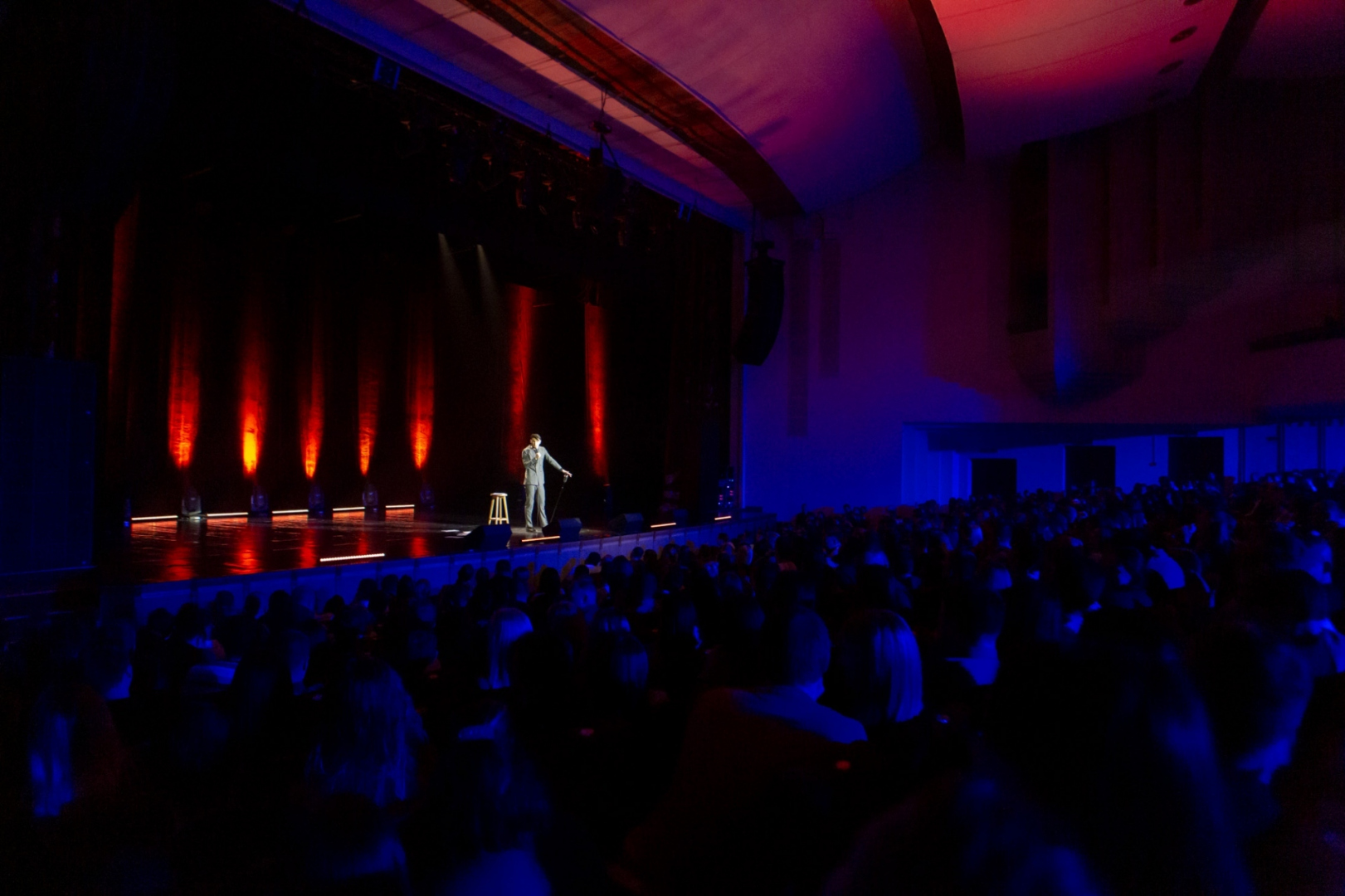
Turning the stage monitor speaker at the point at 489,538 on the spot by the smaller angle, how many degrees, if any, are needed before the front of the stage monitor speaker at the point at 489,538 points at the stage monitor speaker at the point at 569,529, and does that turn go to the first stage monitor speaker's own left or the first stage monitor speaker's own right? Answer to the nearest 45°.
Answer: approximately 90° to the first stage monitor speaker's own right

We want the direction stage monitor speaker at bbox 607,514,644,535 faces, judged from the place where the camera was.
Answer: facing away from the viewer and to the left of the viewer

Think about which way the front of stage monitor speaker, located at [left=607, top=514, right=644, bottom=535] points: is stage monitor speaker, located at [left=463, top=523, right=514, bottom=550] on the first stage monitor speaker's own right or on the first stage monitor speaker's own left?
on the first stage monitor speaker's own left

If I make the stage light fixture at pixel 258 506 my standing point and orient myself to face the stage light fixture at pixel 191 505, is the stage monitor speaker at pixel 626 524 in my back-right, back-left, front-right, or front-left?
back-left

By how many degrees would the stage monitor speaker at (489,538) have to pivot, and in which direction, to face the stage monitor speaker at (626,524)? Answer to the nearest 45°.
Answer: approximately 90° to its right

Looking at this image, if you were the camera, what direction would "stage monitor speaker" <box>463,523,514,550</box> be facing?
facing away from the viewer and to the left of the viewer

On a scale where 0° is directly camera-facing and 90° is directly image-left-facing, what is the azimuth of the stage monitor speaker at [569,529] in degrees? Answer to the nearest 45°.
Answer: approximately 135°

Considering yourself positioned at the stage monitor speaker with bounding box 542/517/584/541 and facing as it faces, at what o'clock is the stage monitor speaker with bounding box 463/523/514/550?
the stage monitor speaker with bounding box 463/523/514/550 is roughly at 9 o'clock from the stage monitor speaker with bounding box 542/517/584/541.

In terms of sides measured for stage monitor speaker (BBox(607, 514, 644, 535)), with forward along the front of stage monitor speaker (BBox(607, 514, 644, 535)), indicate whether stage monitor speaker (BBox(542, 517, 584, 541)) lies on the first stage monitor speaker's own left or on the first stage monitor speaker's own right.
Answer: on the first stage monitor speaker's own left

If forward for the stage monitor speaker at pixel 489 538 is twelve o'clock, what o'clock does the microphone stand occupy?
The microphone stand is roughly at 2 o'clock from the stage monitor speaker.

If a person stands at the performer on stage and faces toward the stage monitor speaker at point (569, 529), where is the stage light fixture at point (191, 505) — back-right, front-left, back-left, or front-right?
back-right

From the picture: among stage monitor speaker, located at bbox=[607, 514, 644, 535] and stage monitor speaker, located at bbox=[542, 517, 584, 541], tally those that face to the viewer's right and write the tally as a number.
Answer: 0

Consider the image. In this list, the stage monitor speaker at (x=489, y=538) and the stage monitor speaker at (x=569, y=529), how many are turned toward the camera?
0
